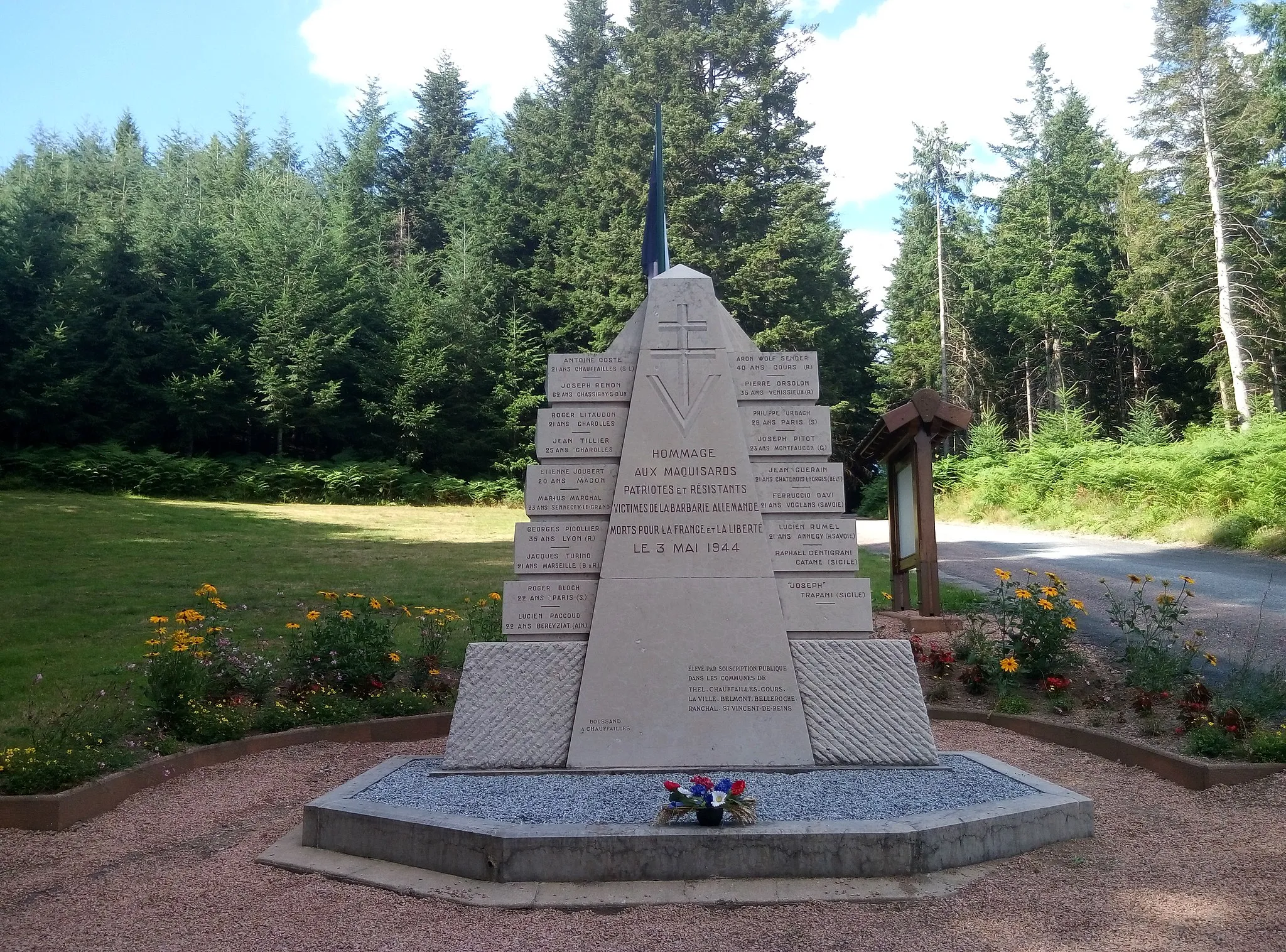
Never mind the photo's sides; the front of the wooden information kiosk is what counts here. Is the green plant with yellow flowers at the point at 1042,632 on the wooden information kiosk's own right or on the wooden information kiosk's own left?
on the wooden information kiosk's own left

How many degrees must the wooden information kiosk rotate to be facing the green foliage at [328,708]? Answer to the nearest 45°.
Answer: approximately 45° to its left

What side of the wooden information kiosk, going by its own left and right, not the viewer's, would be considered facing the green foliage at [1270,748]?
left

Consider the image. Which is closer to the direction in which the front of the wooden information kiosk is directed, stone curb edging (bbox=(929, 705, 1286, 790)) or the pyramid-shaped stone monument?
the pyramid-shaped stone monument

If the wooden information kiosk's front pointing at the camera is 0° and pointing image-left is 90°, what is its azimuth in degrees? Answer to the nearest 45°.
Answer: approximately 90°

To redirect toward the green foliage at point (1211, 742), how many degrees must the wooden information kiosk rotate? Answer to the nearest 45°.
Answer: approximately 90° to its left

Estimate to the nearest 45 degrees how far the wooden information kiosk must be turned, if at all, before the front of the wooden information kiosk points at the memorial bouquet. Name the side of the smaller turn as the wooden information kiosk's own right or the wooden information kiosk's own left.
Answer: approximately 90° to the wooden information kiosk's own left
